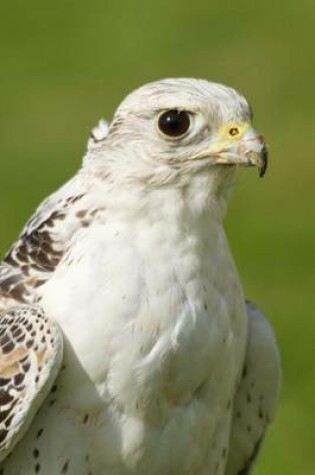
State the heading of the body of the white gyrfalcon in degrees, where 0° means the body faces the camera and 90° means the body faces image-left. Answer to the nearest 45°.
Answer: approximately 315°
